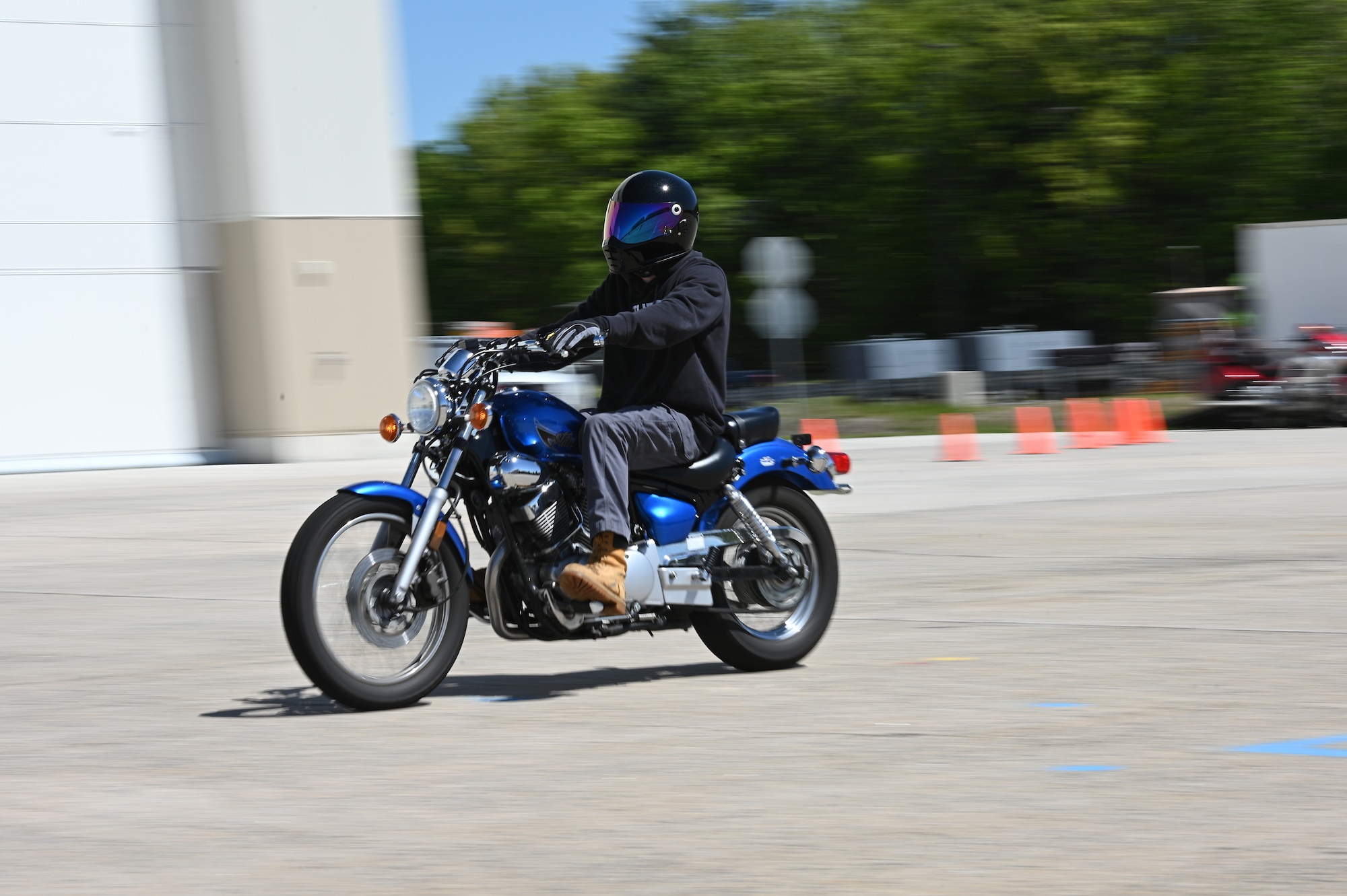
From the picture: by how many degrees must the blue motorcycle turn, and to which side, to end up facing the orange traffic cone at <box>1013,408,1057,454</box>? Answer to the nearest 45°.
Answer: approximately 135° to its right

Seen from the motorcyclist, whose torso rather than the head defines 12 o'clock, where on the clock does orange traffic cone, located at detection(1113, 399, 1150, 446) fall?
The orange traffic cone is roughly at 5 o'clock from the motorcyclist.

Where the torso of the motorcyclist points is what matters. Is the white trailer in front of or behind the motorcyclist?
behind

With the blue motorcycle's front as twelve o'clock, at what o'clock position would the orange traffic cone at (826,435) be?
The orange traffic cone is roughly at 5 o'clock from the blue motorcycle.

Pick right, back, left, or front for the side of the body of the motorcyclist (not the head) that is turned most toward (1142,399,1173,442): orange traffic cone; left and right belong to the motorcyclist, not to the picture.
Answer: back

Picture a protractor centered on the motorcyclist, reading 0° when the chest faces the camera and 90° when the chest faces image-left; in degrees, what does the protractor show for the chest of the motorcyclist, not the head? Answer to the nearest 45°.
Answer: approximately 45°

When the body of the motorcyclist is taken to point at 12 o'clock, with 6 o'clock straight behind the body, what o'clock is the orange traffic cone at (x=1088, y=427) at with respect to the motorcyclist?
The orange traffic cone is roughly at 5 o'clock from the motorcyclist.

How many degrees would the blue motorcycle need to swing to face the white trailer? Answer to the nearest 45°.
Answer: approximately 180°
